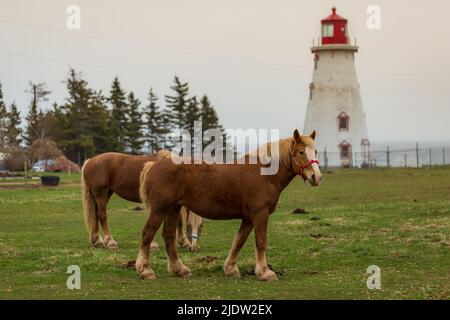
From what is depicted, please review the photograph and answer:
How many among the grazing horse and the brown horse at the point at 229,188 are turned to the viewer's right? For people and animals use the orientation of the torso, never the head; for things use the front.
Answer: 2

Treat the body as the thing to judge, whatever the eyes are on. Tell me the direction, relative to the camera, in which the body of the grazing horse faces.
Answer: to the viewer's right

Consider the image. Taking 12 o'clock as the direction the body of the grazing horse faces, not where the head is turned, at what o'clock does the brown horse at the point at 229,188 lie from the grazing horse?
The brown horse is roughly at 2 o'clock from the grazing horse.

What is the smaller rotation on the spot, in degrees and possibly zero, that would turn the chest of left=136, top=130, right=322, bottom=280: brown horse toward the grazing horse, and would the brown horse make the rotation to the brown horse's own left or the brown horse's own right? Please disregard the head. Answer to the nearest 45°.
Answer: approximately 135° to the brown horse's own left

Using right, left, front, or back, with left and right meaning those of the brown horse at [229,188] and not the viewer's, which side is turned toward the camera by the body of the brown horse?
right
